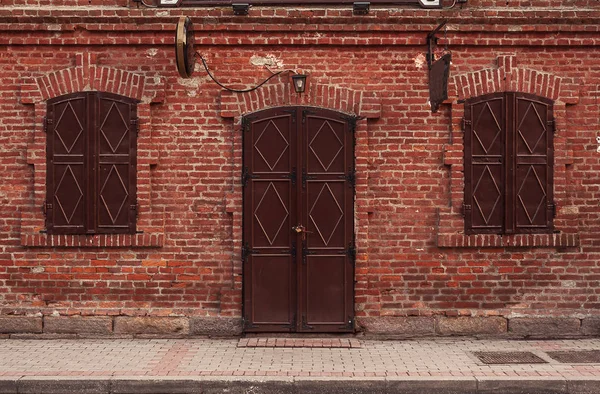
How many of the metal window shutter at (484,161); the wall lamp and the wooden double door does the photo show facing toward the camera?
3

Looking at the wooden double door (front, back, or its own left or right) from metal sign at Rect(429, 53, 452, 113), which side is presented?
left

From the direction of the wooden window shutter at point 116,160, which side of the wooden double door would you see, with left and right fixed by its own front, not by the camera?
right

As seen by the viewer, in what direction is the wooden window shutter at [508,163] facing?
toward the camera

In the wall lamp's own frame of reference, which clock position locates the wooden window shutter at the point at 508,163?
The wooden window shutter is roughly at 9 o'clock from the wall lamp.

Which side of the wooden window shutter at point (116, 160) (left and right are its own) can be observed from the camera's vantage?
front

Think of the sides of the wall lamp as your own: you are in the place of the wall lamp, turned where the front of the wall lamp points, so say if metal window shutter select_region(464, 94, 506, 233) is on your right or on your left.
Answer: on your left

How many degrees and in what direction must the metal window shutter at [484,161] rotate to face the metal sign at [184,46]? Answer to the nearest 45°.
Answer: approximately 45° to its right

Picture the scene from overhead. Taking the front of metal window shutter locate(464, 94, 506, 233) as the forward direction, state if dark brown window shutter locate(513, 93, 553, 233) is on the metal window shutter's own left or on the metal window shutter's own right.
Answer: on the metal window shutter's own left

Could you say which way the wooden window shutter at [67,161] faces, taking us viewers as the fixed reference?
facing the viewer

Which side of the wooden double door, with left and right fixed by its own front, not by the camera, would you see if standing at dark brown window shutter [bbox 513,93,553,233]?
left

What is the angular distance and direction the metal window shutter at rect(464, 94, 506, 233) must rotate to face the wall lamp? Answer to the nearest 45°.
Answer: approximately 90° to its right
